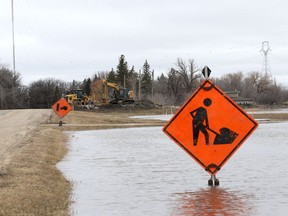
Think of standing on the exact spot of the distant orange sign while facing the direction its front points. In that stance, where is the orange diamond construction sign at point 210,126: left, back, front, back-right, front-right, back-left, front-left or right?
front

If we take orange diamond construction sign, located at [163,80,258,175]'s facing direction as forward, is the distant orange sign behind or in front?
behind

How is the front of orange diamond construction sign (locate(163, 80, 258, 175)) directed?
toward the camera

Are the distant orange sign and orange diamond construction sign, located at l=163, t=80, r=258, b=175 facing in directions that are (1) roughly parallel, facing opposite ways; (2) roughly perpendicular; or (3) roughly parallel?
roughly parallel

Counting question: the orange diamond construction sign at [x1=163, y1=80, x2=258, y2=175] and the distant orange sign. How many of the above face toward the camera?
2
